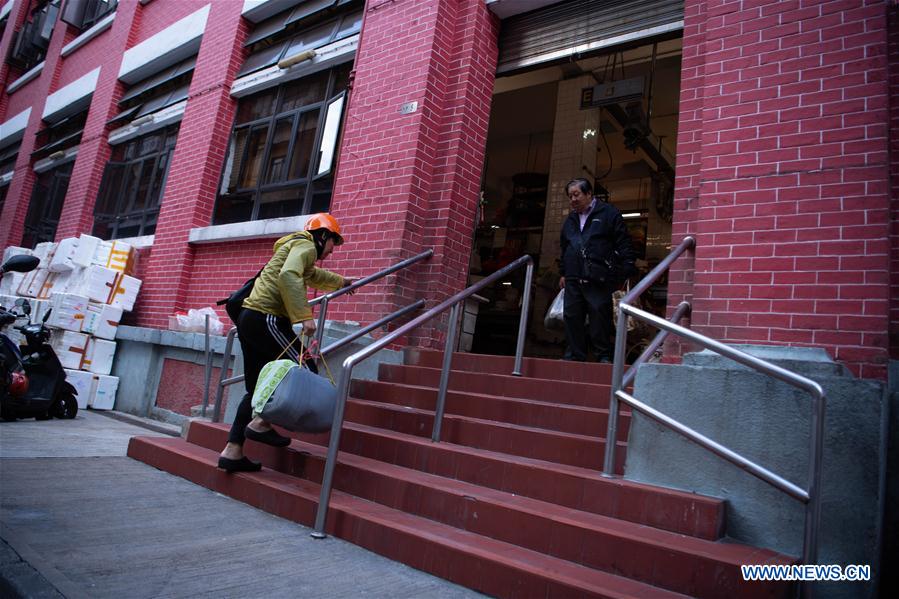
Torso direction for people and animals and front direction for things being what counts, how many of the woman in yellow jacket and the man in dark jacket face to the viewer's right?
1

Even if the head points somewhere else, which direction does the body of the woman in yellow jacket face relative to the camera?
to the viewer's right

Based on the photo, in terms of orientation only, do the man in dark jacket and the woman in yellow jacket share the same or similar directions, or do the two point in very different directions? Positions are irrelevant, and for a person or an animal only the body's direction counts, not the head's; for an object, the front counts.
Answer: very different directions

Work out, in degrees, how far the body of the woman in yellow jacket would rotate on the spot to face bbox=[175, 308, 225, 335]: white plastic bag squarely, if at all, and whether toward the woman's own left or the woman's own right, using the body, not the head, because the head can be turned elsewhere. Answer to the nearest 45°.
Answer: approximately 90° to the woman's own left

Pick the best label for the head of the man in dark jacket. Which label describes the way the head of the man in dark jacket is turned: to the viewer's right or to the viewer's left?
to the viewer's left

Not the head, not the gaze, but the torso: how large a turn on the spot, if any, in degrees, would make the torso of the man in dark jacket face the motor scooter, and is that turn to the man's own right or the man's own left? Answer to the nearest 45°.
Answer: approximately 45° to the man's own right

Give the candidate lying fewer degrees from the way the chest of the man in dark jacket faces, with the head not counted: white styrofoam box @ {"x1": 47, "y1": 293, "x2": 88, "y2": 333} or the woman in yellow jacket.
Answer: the woman in yellow jacket

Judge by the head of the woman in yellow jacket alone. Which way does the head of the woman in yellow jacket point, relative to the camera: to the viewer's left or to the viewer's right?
to the viewer's right

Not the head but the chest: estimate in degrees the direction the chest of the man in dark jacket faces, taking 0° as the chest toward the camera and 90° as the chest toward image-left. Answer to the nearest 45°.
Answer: approximately 45°

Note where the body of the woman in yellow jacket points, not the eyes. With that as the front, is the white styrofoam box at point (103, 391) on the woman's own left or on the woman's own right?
on the woman's own left

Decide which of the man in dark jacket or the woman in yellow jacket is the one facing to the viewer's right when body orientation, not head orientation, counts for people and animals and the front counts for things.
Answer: the woman in yellow jacket
